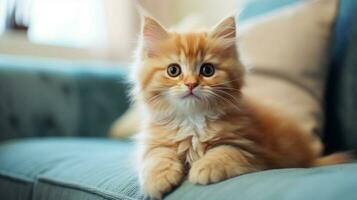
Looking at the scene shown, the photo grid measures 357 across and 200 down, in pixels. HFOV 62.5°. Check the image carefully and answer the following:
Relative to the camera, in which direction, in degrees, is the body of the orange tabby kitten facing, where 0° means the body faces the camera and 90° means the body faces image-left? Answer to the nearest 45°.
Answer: approximately 45°

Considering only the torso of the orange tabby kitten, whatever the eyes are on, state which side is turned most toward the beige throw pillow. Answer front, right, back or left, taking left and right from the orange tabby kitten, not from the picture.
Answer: back
